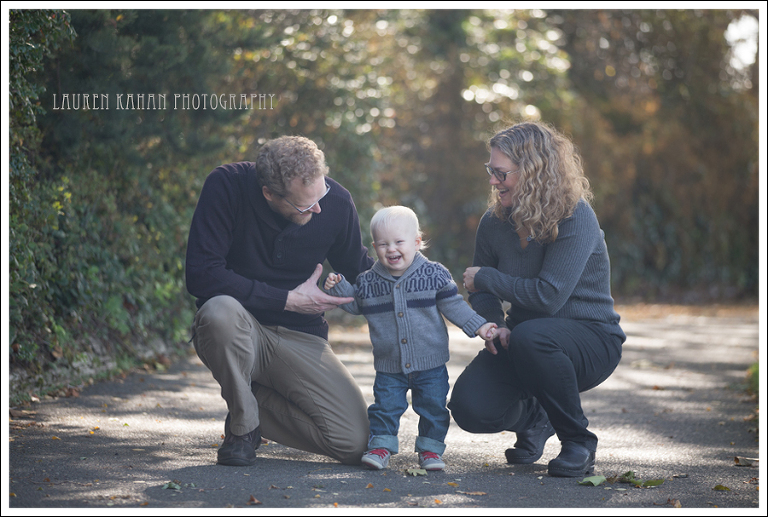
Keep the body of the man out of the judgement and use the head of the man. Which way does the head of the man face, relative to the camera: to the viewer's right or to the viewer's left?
to the viewer's right

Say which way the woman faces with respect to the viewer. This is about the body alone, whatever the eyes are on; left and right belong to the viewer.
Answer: facing the viewer and to the left of the viewer

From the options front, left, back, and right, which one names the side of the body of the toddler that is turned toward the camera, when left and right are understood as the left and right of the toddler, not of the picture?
front

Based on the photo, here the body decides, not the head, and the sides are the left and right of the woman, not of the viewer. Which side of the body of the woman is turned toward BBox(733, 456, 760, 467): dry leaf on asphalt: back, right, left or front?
back

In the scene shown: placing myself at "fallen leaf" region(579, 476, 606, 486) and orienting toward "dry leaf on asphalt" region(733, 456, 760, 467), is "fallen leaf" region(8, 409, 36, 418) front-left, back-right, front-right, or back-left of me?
back-left

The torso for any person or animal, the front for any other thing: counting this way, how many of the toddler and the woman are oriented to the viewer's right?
0
